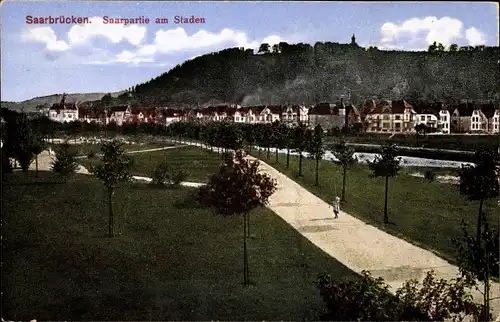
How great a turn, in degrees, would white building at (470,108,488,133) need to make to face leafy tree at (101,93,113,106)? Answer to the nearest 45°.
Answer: approximately 45° to its right

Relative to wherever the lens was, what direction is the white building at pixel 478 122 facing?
facing the viewer and to the left of the viewer

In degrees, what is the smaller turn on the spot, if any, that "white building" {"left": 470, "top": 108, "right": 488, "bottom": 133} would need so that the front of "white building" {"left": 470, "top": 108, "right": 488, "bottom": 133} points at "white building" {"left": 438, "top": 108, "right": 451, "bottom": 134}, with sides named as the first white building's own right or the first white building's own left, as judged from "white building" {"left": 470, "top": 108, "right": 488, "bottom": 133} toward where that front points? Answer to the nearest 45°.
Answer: approximately 135° to the first white building's own right

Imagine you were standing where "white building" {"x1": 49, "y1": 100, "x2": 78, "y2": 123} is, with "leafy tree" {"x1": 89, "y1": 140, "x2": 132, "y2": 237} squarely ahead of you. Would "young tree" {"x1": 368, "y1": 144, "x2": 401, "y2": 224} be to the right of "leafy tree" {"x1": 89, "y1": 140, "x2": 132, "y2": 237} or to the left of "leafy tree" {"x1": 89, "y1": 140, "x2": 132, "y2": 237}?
left

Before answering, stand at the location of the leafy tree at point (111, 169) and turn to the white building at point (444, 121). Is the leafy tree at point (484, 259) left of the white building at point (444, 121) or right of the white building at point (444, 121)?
right

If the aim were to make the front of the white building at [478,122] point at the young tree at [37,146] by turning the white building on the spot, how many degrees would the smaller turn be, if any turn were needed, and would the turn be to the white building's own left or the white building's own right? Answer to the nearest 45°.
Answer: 0° — it already faces it

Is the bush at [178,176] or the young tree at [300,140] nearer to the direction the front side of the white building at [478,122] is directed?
the bush

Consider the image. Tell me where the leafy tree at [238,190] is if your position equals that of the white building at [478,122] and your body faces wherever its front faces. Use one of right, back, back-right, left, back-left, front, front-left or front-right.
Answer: front

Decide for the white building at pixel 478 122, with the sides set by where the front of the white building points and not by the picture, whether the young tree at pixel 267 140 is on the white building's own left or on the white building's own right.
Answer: on the white building's own right
